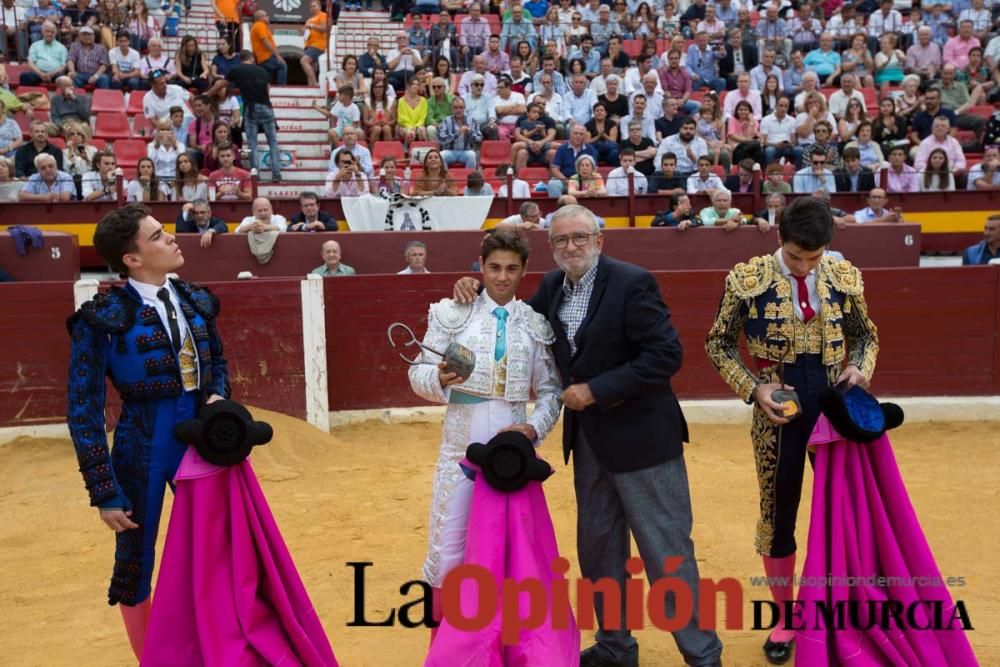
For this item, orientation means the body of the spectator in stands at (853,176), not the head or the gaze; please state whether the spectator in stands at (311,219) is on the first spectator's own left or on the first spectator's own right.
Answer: on the first spectator's own right

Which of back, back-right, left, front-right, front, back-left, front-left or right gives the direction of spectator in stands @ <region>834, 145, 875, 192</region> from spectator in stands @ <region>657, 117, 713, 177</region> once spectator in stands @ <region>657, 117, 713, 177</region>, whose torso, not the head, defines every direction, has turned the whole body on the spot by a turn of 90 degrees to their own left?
front

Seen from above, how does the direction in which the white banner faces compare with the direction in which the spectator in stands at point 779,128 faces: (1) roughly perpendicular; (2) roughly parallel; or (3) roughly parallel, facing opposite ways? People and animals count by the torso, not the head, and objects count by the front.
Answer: roughly parallel

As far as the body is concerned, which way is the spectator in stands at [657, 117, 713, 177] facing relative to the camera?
toward the camera

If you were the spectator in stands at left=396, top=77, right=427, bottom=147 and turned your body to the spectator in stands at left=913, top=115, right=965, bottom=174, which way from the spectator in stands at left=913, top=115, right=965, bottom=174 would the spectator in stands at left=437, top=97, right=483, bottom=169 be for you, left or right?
right

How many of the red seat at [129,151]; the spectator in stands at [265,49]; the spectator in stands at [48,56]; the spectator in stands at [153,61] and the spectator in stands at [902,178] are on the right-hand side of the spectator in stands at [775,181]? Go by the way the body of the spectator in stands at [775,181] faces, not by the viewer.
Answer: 4

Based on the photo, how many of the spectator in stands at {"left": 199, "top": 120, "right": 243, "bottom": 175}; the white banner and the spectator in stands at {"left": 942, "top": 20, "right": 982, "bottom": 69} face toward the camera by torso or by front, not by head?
3

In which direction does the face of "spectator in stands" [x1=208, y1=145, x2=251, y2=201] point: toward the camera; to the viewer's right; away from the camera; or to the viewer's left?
toward the camera

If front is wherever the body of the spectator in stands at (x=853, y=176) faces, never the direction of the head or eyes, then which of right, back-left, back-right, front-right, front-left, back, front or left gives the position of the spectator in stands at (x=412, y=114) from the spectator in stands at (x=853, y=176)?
right

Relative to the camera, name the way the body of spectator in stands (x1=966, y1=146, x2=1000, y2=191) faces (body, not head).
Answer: toward the camera

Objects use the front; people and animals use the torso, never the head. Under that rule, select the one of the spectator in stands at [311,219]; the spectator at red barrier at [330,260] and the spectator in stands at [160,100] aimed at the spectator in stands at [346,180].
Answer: the spectator in stands at [160,100]

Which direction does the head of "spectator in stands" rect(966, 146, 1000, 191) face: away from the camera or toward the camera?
toward the camera

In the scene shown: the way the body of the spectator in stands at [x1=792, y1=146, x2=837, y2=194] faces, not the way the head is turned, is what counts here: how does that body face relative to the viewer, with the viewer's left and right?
facing the viewer

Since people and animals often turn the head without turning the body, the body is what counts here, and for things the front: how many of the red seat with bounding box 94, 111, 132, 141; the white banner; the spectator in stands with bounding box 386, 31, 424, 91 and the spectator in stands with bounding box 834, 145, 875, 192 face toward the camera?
4

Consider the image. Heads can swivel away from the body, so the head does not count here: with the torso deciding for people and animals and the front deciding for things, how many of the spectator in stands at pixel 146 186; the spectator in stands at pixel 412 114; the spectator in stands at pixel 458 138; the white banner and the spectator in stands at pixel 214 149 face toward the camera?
5

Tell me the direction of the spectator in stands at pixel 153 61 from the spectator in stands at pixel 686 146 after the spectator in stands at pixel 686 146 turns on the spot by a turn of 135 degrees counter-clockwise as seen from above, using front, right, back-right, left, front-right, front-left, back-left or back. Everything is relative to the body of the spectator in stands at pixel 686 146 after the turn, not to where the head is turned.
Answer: back-left

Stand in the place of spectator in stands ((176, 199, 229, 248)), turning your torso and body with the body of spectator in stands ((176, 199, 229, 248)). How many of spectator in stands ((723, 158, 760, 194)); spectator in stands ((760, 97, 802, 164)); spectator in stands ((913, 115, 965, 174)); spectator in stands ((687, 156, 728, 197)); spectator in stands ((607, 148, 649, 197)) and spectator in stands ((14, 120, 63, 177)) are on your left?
5

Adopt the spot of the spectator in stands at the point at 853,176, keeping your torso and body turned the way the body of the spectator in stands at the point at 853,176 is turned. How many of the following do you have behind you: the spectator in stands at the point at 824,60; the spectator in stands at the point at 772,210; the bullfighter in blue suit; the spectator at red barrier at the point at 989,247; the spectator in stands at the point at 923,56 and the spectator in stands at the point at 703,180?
2

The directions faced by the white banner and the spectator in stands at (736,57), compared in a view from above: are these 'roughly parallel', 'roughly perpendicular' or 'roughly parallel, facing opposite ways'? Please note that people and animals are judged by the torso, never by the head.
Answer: roughly parallel

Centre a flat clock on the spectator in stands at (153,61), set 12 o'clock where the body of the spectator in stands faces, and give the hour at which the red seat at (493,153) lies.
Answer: The red seat is roughly at 10 o'clock from the spectator in stands.
